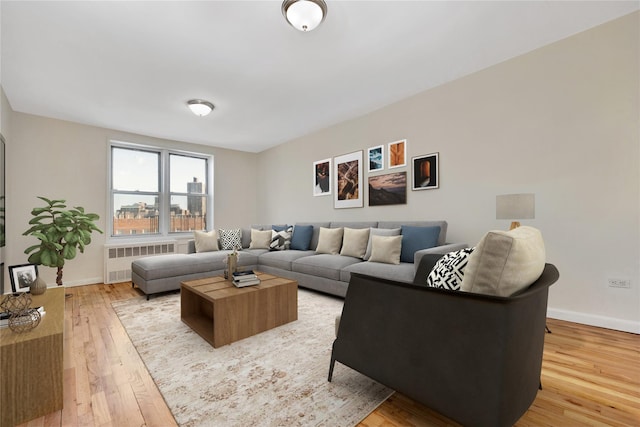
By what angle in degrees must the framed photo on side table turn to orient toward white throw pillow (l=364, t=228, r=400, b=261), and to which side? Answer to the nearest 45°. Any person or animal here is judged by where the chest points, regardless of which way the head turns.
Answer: approximately 90° to its left

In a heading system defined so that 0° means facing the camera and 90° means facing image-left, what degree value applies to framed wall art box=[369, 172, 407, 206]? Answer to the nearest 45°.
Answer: approximately 45°

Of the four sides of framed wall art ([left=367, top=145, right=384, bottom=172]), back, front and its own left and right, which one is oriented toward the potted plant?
front

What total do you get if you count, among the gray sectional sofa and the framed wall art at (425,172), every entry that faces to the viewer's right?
0

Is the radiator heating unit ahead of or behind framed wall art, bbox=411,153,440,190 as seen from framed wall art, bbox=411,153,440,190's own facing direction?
ahead

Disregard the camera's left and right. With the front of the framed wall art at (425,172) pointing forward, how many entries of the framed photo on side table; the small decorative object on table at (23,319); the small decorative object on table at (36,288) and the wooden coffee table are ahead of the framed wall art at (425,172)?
4

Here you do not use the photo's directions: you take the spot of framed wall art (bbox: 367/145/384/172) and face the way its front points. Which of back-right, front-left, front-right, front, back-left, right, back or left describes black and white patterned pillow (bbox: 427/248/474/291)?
front-left

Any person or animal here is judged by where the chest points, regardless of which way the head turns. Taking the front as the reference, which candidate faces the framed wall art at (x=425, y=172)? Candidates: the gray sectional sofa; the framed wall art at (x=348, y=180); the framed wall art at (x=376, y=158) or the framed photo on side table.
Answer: the framed photo on side table

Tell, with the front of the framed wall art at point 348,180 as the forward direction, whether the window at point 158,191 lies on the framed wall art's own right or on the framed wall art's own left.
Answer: on the framed wall art's own right

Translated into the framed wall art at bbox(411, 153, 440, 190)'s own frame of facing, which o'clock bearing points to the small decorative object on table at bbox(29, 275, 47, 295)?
The small decorative object on table is roughly at 12 o'clock from the framed wall art.

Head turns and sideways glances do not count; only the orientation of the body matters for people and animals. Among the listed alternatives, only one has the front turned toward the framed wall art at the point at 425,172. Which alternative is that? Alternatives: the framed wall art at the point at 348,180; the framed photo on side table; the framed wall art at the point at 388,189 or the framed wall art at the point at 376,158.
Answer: the framed photo on side table
